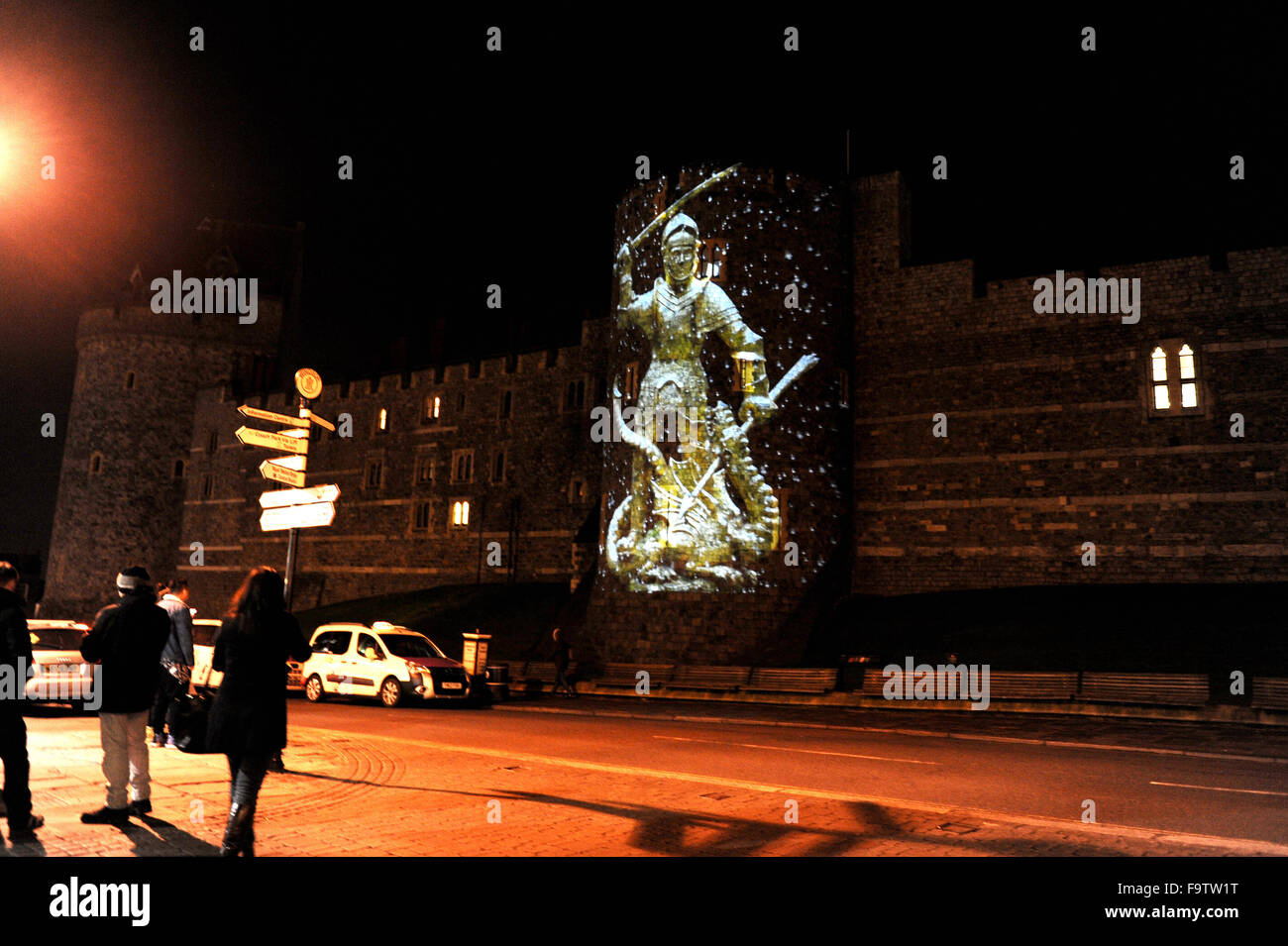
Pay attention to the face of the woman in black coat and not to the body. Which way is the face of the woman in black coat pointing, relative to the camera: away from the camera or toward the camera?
away from the camera

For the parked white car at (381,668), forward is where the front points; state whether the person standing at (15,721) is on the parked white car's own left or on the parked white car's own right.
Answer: on the parked white car's own right

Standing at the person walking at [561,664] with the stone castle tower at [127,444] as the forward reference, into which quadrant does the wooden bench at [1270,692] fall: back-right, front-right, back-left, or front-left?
back-right

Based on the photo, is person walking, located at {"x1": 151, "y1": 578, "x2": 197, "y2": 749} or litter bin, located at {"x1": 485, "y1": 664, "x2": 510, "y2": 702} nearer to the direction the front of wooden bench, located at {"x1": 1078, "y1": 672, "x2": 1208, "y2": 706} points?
the person walking
